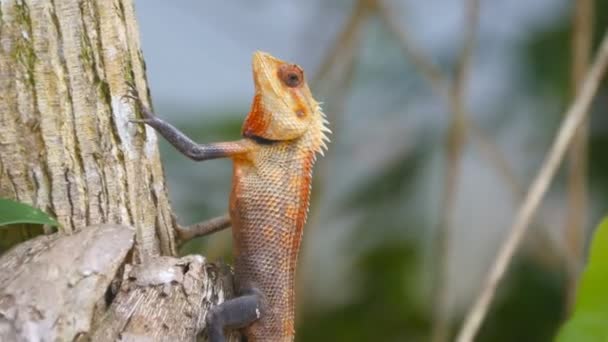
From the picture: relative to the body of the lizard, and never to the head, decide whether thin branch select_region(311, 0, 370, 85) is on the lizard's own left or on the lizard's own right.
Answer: on the lizard's own right

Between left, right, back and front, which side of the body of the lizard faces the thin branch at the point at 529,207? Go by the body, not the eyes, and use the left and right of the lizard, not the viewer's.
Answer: back

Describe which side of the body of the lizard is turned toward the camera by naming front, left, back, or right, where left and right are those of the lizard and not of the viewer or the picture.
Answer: left

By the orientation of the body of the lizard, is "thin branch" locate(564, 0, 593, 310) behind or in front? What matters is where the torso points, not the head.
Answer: behind
